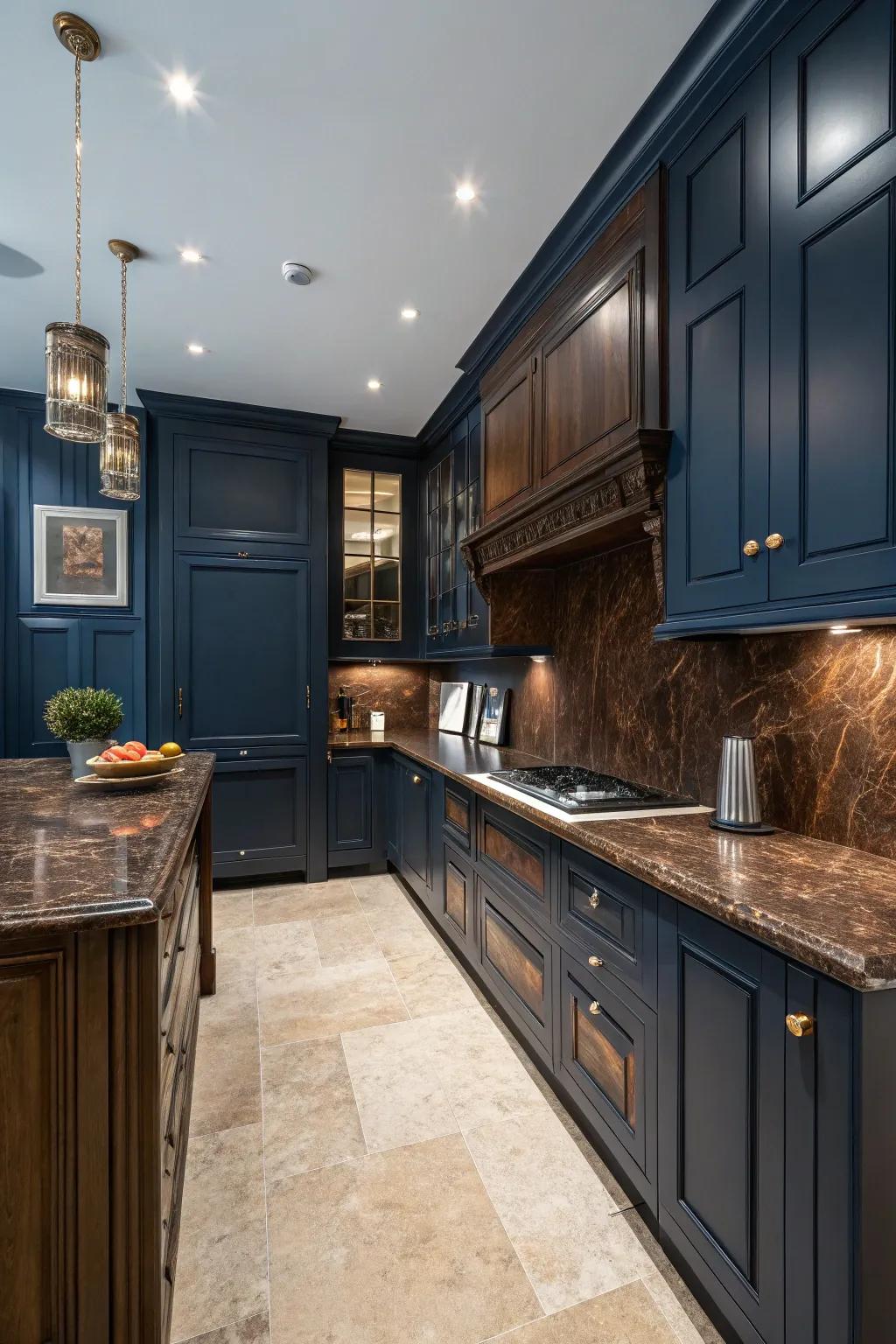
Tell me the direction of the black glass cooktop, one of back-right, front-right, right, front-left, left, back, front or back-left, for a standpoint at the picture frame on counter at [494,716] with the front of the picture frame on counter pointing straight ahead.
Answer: front-left

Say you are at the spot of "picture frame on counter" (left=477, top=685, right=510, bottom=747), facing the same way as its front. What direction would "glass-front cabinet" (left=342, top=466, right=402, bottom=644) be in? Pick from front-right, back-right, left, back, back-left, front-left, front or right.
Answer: right

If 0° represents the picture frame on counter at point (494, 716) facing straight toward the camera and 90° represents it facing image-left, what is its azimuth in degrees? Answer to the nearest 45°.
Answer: approximately 45°

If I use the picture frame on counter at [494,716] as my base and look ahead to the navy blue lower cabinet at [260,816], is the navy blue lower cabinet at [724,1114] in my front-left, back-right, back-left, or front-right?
back-left

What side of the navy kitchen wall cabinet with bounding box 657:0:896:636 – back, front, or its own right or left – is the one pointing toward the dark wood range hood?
right

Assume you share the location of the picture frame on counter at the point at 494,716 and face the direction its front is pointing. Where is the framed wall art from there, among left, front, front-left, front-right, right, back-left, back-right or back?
front-right

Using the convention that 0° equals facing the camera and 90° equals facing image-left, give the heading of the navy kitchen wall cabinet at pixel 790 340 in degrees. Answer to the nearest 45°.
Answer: approximately 45°

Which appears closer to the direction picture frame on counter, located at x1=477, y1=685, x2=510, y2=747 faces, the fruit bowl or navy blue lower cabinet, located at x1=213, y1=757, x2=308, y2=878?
the fruit bowl

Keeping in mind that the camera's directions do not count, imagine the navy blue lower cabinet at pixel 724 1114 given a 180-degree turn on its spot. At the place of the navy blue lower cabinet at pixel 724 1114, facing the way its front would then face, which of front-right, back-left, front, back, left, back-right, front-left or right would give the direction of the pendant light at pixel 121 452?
back-left

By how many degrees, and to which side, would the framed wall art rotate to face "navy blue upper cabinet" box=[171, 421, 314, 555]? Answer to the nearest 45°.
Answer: approximately 90° to its left

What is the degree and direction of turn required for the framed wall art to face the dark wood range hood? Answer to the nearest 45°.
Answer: approximately 45° to its left

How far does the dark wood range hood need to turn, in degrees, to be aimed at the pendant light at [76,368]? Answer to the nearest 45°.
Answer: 0° — it already faces it

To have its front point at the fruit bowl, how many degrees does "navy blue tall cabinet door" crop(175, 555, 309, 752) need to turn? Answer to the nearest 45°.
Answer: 0° — it already faces it
